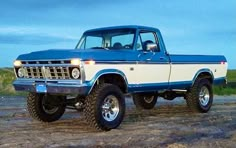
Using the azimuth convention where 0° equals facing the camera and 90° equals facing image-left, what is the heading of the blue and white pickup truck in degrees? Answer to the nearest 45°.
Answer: approximately 45°
